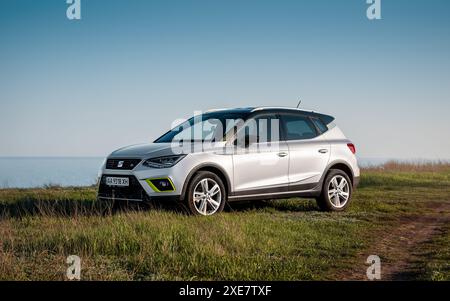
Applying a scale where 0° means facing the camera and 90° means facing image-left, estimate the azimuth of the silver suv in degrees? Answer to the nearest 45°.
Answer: approximately 45°
